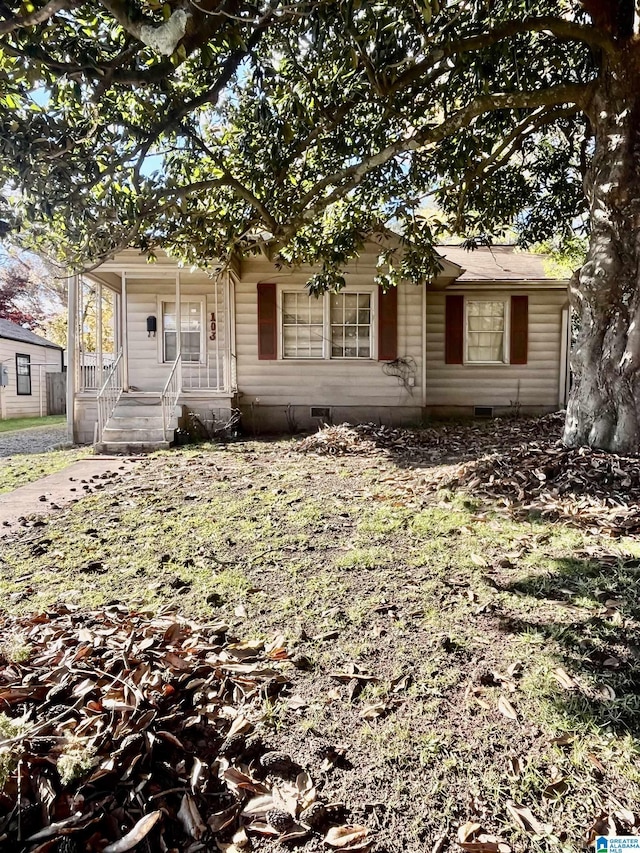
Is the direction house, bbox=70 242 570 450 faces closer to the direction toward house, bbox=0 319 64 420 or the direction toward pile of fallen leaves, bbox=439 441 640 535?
the pile of fallen leaves

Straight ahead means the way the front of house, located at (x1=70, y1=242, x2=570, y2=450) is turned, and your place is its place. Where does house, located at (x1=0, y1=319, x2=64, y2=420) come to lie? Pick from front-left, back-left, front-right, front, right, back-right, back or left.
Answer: back-right

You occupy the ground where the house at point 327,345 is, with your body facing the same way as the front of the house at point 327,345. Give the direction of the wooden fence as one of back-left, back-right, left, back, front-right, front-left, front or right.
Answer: back-right

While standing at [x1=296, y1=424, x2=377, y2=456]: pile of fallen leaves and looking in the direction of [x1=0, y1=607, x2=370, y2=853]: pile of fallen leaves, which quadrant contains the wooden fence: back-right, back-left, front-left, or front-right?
back-right

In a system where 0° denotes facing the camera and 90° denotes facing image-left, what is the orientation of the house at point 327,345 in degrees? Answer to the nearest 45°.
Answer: approximately 0°

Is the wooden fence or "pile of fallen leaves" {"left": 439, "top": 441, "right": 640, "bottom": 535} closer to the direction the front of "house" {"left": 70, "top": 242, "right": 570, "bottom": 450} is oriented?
the pile of fallen leaves

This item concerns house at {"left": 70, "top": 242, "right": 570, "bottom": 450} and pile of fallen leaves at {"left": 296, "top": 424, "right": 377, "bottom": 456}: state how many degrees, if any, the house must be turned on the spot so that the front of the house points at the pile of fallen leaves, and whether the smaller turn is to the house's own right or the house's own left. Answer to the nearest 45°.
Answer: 0° — it already faces it

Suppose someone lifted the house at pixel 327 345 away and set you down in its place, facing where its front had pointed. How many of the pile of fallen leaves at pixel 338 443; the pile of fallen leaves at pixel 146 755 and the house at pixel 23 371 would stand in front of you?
2

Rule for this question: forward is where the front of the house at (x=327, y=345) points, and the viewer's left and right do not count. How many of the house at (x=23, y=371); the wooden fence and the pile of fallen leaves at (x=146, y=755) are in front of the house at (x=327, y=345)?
1

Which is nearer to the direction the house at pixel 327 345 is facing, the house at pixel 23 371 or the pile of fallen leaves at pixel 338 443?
the pile of fallen leaves

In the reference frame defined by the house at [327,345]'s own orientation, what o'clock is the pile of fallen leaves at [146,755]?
The pile of fallen leaves is roughly at 12 o'clock from the house.
